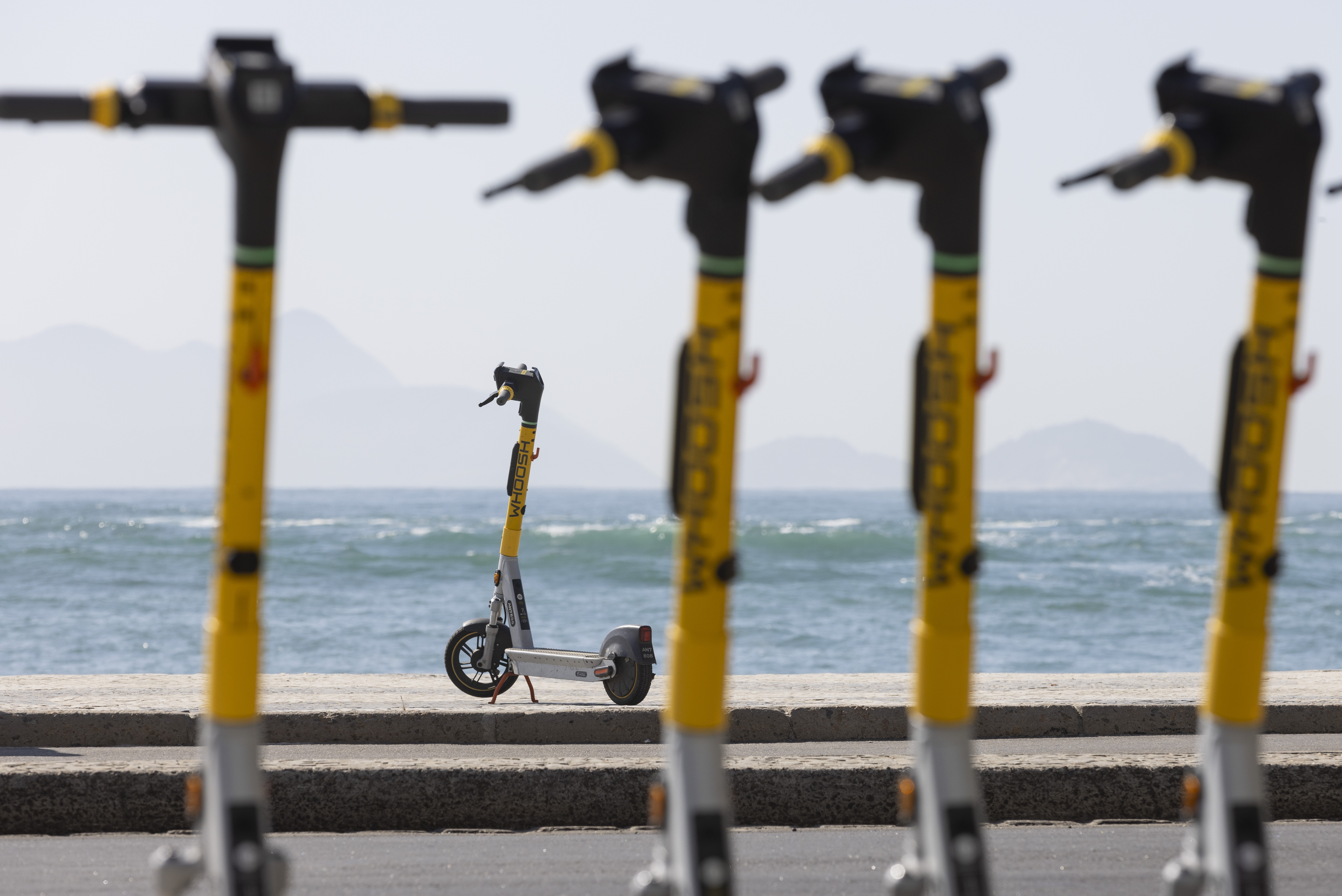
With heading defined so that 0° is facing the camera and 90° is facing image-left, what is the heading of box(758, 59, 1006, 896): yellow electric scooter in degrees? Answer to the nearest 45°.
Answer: approximately 135°

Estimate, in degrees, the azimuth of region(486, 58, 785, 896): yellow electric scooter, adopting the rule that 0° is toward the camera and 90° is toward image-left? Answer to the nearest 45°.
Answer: approximately 135°

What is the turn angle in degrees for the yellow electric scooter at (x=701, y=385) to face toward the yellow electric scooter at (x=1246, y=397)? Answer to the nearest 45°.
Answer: approximately 135° to its right

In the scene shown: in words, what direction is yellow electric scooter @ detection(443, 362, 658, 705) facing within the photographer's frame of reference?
facing away from the viewer and to the left of the viewer

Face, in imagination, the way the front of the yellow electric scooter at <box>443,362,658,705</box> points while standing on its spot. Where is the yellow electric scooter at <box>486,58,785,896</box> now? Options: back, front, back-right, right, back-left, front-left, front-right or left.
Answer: back-left

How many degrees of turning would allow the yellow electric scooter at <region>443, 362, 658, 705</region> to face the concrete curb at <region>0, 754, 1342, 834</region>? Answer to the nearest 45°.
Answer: approximately 135° to its left

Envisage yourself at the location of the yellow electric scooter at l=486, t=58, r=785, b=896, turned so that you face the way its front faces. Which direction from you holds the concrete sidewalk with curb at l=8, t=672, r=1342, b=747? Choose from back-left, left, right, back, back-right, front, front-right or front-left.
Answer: front-right
